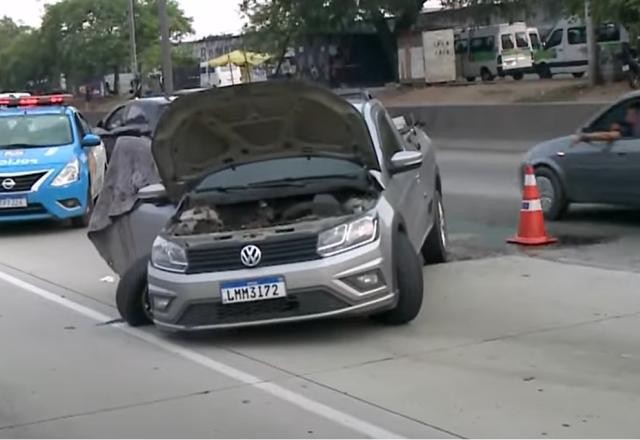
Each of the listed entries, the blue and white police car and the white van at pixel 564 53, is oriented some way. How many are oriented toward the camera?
1

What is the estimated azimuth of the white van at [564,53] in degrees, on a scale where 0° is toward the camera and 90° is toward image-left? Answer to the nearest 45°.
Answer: approximately 90°

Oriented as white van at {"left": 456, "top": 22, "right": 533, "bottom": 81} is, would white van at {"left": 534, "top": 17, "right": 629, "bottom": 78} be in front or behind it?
behind

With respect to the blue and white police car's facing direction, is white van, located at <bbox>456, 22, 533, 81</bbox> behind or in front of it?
behind

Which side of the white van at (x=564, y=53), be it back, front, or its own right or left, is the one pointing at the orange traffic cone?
left

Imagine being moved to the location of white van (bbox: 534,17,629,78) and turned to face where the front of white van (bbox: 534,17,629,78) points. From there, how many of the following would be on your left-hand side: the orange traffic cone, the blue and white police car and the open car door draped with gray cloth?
3

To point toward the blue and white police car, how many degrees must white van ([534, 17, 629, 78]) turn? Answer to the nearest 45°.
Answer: approximately 90° to its left

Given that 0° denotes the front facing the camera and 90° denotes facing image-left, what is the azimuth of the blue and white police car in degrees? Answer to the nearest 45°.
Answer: approximately 0°

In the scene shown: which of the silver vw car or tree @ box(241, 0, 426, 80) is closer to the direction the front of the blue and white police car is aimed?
the silver vw car

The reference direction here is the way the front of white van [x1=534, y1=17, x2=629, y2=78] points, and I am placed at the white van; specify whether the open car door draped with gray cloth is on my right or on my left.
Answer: on my left
